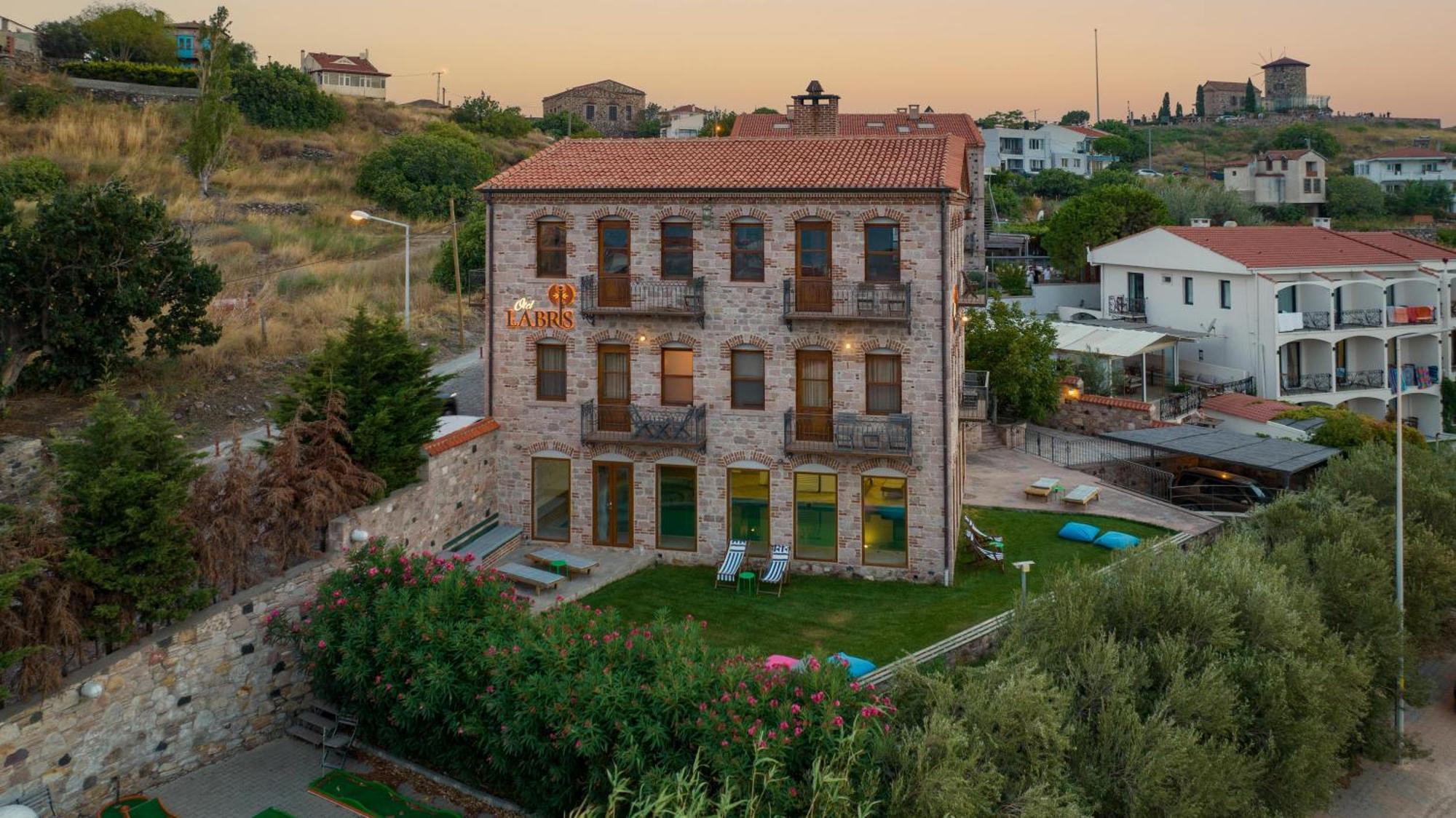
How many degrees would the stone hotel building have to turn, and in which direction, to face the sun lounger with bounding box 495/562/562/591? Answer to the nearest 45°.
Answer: approximately 45° to its right

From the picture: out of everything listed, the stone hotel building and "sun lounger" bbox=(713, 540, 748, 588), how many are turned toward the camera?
2

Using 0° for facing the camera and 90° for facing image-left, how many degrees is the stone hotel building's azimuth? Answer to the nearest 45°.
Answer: approximately 0°

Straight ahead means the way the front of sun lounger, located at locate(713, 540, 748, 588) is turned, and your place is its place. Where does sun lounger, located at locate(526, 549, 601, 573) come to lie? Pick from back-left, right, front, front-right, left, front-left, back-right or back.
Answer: right
